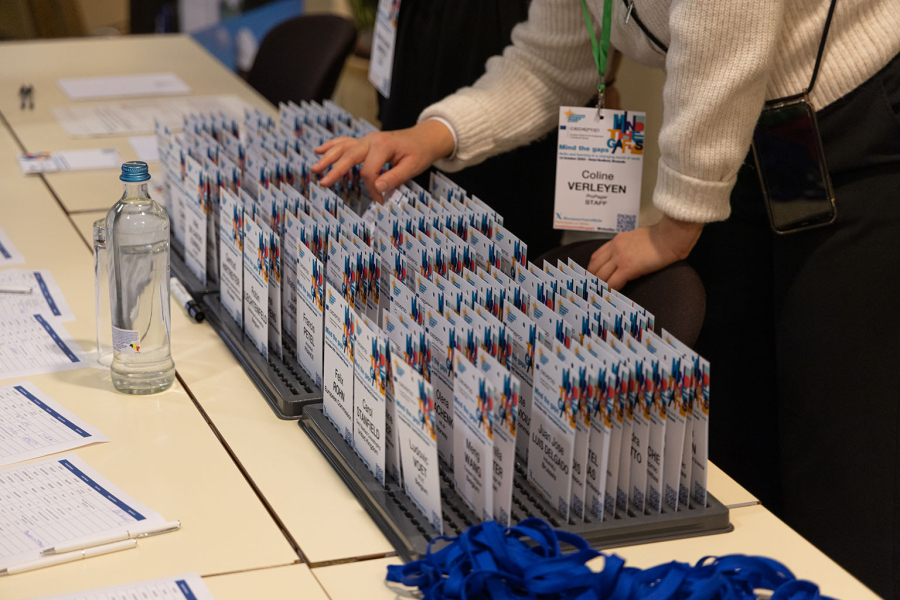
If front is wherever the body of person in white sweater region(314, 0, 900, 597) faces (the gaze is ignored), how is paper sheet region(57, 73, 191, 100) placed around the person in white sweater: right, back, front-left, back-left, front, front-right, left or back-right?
right

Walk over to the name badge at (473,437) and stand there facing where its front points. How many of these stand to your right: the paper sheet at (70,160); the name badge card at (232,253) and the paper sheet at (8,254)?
3

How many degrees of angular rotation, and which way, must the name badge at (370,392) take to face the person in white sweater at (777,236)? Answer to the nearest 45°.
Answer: approximately 180°

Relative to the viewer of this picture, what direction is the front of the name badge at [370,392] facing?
facing the viewer and to the left of the viewer
